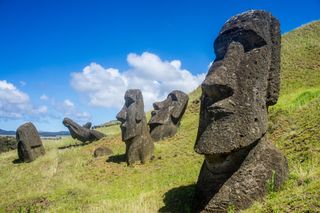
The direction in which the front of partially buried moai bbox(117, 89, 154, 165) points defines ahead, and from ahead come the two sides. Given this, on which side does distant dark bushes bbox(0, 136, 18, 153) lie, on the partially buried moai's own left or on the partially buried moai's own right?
on the partially buried moai's own right

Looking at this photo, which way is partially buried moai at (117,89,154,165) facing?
to the viewer's left

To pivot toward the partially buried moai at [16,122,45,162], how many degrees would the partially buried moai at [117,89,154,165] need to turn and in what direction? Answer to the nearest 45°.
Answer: approximately 45° to its right

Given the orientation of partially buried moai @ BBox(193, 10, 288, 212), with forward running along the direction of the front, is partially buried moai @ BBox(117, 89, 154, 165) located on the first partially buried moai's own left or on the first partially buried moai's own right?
on the first partially buried moai's own right

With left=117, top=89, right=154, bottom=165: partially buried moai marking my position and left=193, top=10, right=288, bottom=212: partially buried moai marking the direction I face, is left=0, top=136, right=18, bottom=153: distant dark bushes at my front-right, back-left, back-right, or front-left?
back-right

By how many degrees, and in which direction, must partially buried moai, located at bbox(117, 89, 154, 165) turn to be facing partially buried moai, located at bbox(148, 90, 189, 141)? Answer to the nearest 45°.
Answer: approximately 90° to its right

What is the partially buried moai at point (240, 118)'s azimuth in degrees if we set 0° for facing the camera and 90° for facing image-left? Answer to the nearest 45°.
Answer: approximately 45°
